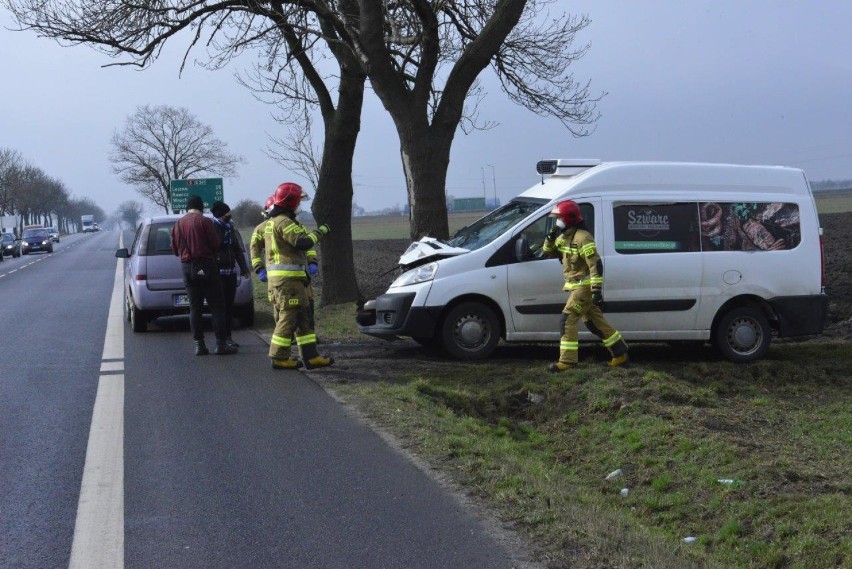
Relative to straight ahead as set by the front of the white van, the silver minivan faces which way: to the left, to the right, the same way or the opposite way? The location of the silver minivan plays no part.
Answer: to the right

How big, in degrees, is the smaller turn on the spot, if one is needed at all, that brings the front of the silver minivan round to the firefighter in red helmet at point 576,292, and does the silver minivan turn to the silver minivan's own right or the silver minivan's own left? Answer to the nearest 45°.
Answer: approximately 135° to the silver minivan's own right

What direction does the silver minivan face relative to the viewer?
away from the camera

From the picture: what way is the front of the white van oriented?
to the viewer's left

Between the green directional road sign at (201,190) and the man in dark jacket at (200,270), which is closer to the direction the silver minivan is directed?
the green directional road sign

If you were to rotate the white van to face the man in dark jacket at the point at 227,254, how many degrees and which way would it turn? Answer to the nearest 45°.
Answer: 0° — it already faces them

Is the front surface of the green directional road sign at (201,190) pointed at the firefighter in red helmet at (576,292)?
yes

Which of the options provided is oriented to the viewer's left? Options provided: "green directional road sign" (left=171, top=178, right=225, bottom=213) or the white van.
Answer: the white van

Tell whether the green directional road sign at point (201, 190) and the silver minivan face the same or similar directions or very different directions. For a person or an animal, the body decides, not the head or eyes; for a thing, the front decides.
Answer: very different directions

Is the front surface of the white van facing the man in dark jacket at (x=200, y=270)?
yes

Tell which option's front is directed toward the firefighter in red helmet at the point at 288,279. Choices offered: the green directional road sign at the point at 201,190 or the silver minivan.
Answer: the green directional road sign

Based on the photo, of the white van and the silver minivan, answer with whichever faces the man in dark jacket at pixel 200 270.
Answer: the white van
